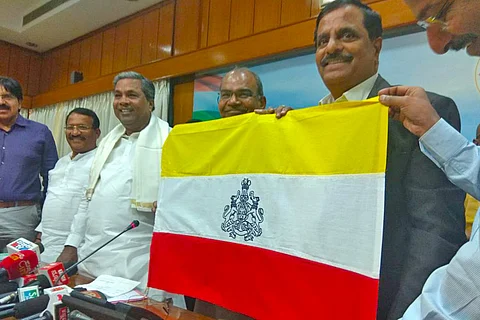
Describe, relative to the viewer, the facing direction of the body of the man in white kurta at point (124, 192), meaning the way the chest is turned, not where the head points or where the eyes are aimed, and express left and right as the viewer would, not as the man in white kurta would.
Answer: facing the viewer and to the left of the viewer

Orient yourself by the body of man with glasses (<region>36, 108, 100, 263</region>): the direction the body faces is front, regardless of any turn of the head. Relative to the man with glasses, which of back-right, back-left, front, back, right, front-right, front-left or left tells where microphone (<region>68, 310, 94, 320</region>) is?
front-left

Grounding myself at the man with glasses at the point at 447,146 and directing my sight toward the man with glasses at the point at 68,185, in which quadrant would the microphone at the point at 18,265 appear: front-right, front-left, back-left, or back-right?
front-left

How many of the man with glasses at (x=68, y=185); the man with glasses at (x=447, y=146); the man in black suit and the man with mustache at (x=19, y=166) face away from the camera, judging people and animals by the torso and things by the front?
0

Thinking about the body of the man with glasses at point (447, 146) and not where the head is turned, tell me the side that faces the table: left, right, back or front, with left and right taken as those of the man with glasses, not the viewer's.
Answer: front

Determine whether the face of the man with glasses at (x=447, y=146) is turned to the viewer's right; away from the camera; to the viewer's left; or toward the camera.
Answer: to the viewer's left

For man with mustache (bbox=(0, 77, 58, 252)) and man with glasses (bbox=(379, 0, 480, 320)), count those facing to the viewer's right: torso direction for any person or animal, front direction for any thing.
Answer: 0

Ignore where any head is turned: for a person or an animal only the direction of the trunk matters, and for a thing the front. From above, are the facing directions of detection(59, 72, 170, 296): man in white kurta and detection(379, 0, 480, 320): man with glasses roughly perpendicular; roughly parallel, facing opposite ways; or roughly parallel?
roughly perpendicular

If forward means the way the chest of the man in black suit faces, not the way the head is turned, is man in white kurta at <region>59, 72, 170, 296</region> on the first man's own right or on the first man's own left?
on the first man's own right

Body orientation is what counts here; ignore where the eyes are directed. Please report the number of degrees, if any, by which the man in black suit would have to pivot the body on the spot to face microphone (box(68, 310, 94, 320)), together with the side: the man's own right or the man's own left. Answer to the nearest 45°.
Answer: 0° — they already face it

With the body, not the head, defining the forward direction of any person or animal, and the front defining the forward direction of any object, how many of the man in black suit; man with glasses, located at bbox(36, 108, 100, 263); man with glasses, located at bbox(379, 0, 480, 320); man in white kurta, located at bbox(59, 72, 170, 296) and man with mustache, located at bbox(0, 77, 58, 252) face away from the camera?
0

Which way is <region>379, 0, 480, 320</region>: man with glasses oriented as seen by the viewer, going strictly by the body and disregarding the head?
to the viewer's left

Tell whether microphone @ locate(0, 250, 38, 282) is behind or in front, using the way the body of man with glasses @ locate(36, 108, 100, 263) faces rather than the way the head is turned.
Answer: in front

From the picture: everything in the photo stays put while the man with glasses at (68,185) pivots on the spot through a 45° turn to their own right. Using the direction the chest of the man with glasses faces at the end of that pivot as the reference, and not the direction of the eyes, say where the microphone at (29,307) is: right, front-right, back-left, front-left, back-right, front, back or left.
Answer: left

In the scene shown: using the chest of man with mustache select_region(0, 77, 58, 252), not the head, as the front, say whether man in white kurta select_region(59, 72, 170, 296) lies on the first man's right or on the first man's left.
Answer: on the first man's left

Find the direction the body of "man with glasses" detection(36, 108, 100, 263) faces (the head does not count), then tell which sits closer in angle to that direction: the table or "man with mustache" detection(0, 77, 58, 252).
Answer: the table

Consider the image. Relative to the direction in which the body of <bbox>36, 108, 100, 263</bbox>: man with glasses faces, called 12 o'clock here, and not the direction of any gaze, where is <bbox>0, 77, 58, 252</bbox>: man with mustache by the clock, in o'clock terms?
The man with mustache is roughly at 3 o'clock from the man with glasses.

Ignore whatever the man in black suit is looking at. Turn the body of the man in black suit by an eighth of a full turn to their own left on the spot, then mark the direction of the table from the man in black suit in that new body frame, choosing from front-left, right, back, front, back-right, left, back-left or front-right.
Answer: right
